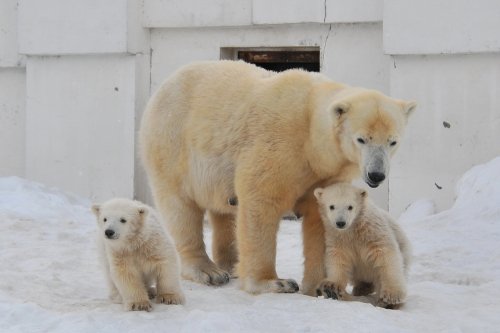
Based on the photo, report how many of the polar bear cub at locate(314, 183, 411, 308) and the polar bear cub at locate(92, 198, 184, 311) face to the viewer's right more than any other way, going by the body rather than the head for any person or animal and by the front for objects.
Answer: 0

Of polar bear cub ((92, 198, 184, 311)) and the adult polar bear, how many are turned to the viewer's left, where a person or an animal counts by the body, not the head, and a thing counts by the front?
0

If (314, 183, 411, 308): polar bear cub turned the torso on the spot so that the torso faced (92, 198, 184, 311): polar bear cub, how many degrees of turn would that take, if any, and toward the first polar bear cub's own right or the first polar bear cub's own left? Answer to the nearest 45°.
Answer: approximately 45° to the first polar bear cub's own right

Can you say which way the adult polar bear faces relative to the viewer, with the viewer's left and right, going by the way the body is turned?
facing the viewer and to the right of the viewer

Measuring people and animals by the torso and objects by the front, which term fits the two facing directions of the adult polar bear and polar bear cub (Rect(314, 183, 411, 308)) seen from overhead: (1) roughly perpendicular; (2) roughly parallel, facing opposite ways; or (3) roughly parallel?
roughly perpendicular

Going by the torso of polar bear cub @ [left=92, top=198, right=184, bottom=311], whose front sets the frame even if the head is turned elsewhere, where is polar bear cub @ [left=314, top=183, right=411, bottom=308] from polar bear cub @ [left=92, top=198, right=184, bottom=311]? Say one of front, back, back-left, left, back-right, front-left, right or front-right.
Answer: left

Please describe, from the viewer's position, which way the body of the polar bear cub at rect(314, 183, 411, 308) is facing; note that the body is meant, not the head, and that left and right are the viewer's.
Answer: facing the viewer and to the left of the viewer

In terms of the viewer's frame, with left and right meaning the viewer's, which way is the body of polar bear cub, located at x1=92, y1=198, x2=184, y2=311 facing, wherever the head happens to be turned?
facing the viewer
